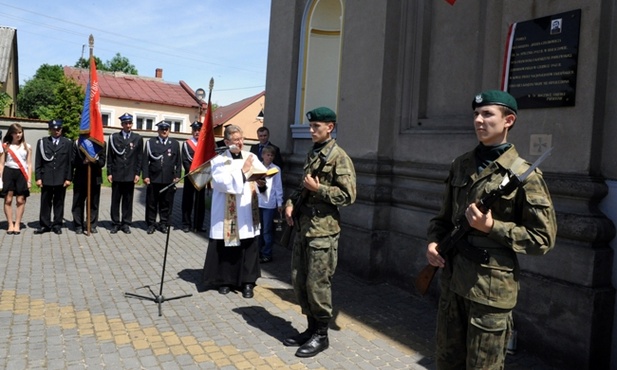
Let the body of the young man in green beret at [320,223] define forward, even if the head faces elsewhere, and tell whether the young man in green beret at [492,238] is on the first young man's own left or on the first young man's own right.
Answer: on the first young man's own left

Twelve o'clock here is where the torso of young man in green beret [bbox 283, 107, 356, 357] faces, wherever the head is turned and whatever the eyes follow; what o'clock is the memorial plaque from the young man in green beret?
The memorial plaque is roughly at 7 o'clock from the young man in green beret.

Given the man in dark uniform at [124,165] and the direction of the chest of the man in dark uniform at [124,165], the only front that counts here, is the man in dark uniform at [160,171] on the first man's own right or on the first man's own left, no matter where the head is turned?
on the first man's own left

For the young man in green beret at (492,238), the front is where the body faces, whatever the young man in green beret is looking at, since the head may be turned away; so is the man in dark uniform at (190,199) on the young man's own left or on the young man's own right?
on the young man's own right

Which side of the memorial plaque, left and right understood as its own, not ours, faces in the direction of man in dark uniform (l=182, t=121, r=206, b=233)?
right

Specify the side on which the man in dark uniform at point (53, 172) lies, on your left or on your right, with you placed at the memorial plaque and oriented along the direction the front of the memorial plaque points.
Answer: on your right

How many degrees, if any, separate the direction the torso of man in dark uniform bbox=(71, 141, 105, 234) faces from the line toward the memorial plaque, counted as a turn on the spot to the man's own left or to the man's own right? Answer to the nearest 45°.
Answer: approximately 45° to the man's own left

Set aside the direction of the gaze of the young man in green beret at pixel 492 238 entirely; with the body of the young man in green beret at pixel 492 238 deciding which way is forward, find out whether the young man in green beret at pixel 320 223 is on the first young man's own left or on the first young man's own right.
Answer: on the first young man's own right

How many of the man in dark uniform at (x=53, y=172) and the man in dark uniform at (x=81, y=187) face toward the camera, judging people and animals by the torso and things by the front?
2

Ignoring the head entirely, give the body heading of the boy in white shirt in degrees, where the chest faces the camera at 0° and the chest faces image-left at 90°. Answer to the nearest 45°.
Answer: approximately 45°
